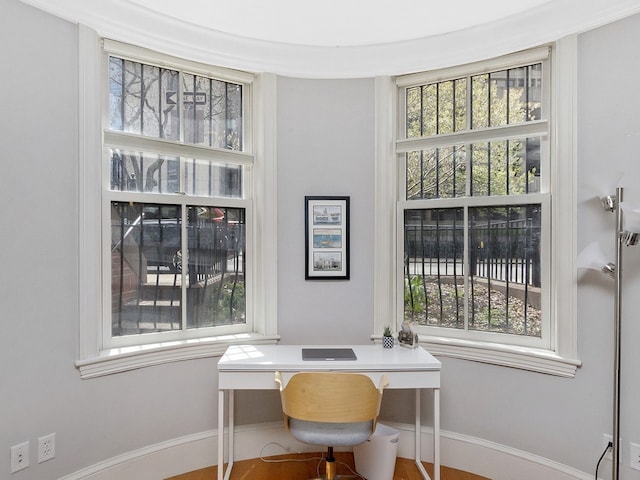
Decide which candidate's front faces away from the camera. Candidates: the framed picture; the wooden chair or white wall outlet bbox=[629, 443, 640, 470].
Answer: the wooden chair

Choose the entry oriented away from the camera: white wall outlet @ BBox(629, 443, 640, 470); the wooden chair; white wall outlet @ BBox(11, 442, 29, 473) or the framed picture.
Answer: the wooden chair

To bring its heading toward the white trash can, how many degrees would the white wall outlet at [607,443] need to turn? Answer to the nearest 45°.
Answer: approximately 45° to its right

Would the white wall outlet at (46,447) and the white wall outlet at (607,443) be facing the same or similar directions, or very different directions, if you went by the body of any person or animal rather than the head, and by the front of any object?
very different directions

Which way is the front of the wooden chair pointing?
away from the camera

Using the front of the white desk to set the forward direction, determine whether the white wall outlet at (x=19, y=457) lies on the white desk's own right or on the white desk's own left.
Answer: on the white desk's own right

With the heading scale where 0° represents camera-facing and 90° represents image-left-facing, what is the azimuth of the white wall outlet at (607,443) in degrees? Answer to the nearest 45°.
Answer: approximately 45°

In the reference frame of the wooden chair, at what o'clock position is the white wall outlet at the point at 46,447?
The white wall outlet is roughly at 9 o'clock from the wooden chair.

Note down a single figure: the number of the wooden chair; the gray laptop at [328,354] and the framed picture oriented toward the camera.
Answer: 2

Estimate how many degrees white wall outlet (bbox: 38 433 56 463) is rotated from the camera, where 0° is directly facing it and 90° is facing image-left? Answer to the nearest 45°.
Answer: approximately 315°
